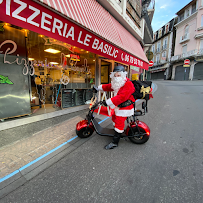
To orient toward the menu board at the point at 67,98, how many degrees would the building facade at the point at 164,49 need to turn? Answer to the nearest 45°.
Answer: approximately 45° to its left

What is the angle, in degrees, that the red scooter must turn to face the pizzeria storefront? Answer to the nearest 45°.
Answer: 0° — it already faces it

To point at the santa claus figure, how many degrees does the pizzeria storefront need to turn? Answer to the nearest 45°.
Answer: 0° — it already faces it

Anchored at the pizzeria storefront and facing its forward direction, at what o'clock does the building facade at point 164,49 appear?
The building facade is roughly at 9 o'clock from the pizzeria storefront.

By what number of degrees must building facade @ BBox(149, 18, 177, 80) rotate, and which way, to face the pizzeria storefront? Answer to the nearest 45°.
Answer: approximately 45° to its left

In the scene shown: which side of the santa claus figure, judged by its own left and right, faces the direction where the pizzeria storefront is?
right

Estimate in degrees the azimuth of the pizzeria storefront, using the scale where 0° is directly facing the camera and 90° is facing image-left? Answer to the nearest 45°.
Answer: approximately 315°

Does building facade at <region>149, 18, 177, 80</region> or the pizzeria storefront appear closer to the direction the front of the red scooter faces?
the pizzeria storefront

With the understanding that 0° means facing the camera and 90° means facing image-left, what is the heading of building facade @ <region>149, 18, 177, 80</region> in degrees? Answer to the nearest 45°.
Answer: approximately 45°
